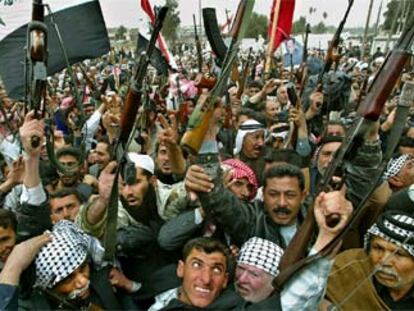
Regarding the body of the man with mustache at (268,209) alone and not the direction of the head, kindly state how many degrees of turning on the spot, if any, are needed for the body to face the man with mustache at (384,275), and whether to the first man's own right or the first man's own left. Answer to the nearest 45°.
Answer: approximately 45° to the first man's own left

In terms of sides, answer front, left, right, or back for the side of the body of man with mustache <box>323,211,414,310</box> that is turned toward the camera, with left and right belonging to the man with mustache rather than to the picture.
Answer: front

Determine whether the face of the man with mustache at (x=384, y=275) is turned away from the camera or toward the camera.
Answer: toward the camera

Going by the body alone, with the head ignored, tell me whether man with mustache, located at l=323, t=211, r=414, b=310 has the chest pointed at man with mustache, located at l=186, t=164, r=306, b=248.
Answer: no

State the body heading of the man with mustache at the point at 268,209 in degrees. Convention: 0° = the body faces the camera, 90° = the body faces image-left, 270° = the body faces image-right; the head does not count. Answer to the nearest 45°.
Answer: approximately 0°

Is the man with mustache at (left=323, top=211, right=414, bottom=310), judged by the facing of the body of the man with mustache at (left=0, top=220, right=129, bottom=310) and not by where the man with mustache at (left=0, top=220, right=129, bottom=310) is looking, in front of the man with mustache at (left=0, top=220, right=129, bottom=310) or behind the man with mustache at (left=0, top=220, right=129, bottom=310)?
in front

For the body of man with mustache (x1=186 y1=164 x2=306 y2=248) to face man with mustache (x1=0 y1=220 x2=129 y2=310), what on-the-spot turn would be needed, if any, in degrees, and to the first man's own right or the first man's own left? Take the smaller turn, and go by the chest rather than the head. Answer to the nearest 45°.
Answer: approximately 45° to the first man's own right

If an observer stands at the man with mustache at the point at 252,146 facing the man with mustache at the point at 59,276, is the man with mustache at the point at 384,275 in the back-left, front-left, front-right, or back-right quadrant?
front-left

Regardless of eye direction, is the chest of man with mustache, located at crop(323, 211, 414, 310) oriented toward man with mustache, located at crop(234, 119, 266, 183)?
no

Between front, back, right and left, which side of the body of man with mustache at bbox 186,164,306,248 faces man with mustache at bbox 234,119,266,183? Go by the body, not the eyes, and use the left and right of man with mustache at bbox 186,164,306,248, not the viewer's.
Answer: back

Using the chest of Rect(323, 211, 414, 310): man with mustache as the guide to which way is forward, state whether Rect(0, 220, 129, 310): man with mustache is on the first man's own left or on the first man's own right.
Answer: on the first man's own right

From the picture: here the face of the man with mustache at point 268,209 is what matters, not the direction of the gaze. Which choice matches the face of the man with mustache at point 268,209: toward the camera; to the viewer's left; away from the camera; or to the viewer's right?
toward the camera

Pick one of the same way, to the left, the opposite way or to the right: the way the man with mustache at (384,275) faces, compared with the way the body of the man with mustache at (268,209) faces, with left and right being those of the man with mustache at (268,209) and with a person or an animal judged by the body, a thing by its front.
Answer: the same way
